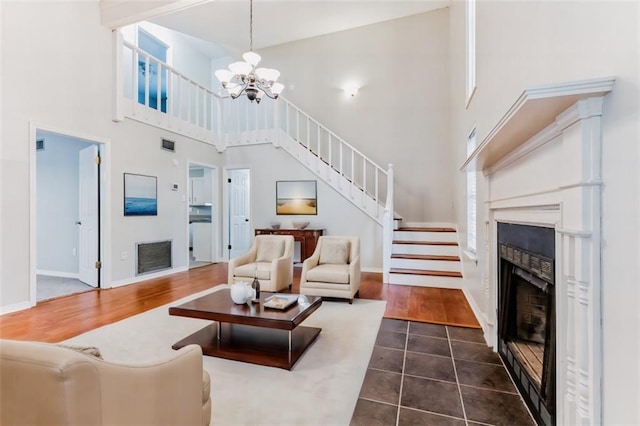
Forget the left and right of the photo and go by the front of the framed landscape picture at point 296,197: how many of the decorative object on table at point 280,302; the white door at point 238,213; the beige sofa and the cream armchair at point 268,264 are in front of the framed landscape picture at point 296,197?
3

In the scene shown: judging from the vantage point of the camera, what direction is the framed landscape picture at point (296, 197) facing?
facing the viewer

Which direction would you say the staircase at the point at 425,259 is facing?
toward the camera

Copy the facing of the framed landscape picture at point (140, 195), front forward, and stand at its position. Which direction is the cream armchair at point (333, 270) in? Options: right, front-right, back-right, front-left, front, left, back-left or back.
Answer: front

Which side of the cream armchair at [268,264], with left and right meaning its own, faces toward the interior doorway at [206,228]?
right

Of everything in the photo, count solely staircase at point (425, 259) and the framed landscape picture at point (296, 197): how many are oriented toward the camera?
2

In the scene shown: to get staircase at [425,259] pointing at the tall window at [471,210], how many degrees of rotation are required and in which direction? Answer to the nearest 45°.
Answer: approximately 45° to its left

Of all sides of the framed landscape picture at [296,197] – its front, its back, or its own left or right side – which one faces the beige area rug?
front

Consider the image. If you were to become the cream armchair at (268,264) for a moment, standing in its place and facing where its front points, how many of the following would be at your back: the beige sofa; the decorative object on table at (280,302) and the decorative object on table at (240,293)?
0

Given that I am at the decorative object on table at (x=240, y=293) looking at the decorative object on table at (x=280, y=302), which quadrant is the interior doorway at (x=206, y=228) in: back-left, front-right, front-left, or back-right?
back-left

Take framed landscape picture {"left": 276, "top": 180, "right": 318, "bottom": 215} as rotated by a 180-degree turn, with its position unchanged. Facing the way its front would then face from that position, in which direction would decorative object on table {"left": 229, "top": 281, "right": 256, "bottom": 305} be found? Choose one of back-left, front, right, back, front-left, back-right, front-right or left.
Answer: back

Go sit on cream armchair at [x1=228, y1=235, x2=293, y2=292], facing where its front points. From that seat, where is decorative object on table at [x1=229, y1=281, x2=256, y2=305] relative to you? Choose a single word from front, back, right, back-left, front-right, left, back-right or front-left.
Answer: front-left

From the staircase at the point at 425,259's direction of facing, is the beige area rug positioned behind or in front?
in front

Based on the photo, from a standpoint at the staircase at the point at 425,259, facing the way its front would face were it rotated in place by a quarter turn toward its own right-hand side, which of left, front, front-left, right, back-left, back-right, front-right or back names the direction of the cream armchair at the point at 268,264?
front-left

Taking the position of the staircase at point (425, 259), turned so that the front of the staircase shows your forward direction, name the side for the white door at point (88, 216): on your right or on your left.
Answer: on your right

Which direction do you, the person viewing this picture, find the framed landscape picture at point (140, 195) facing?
facing the viewer and to the right of the viewer

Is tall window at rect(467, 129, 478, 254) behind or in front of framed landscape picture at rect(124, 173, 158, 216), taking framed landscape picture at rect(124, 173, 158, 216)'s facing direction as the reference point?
in front

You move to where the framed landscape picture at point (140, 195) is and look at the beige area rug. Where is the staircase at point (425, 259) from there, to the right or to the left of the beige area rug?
left
